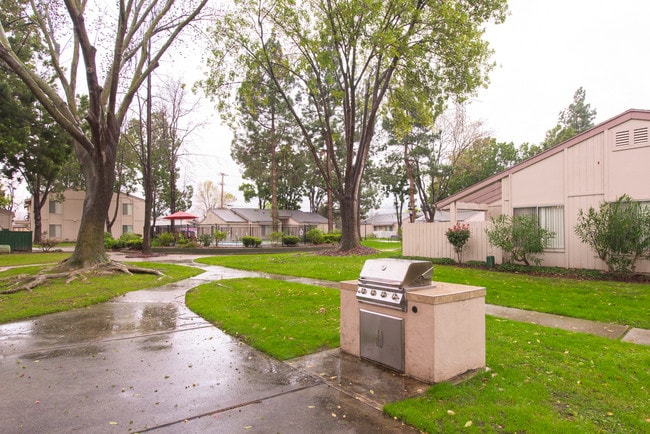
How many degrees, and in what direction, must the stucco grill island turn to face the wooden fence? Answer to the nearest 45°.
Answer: approximately 135° to its right

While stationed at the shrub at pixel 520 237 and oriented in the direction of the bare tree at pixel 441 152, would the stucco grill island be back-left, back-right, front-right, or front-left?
back-left

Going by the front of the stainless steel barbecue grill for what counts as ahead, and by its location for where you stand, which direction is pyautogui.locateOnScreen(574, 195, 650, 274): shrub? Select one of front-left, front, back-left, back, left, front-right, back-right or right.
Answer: back

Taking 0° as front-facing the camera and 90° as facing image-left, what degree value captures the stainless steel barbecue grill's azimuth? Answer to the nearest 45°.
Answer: approximately 45°

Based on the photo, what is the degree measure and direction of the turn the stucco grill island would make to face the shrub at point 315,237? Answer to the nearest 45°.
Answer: approximately 135° to its right

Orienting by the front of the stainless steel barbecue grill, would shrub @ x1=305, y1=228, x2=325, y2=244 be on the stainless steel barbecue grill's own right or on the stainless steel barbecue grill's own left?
on the stainless steel barbecue grill's own right

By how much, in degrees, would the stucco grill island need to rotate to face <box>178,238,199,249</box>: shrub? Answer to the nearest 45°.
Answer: approximately 90° to its right

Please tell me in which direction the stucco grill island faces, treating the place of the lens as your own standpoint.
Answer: facing the viewer and to the left of the viewer

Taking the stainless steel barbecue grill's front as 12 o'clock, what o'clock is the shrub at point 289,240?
The shrub is roughly at 4 o'clock from the stainless steel barbecue grill.
